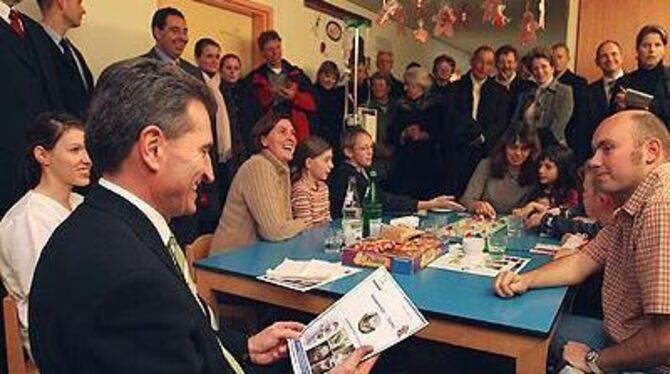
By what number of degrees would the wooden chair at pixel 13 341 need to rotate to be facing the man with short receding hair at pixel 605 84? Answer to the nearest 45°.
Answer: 0° — it already faces them

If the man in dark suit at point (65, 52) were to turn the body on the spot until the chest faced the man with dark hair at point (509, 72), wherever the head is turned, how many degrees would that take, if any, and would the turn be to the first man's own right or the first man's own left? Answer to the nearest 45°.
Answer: approximately 45° to the first man's own left

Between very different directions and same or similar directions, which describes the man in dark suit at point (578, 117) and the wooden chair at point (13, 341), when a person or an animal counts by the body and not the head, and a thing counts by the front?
very different directions

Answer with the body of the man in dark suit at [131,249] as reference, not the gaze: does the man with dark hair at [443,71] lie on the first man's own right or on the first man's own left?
on the first man's own left

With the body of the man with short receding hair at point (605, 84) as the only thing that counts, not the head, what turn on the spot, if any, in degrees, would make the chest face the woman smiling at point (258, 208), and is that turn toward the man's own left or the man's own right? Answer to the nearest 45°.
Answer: approximately 45° to the man's own right

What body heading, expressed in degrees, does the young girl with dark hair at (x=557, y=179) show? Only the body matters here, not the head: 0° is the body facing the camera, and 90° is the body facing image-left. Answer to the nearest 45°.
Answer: approximately 45°

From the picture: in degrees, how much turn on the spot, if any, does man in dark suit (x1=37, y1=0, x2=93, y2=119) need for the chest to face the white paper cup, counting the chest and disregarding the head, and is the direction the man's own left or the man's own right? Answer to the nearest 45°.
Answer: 0° — they already face it

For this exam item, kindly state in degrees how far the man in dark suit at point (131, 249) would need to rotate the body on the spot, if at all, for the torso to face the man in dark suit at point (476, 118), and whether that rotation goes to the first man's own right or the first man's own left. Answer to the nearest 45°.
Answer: approximately 45° to the first man's own left

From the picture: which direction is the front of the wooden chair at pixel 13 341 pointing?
to the viewer's right

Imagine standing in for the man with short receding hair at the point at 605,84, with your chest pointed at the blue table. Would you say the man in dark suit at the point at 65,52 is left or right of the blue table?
right

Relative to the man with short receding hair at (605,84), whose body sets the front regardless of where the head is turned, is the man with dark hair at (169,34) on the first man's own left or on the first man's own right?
on the first man's own right

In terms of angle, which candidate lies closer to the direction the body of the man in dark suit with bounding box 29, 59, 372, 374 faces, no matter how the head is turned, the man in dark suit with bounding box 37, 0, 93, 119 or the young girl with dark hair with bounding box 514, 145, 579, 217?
the young girl with dark hair
